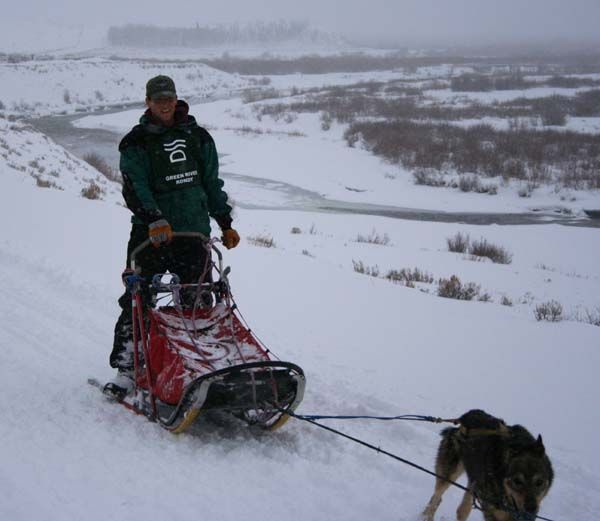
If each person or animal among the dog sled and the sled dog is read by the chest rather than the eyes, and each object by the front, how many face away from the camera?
0

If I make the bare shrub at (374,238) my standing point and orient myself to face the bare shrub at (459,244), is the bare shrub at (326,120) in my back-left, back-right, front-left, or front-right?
back-left

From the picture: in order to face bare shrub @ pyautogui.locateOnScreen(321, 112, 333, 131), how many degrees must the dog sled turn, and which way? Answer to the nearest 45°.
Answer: approximately 135° to its left

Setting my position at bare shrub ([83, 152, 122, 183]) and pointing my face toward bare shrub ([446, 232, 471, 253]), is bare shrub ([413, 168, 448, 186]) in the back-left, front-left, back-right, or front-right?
front-left

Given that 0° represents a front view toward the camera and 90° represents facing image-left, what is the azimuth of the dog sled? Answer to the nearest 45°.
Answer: approximately 315°

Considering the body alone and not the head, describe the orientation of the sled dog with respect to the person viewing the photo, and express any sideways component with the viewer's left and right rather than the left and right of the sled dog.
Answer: facing the viewer and to the right of the viewer

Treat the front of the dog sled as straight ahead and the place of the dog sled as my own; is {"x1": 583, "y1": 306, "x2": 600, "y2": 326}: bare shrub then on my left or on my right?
on my left

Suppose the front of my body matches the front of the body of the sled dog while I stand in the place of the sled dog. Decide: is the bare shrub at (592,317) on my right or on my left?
on my left

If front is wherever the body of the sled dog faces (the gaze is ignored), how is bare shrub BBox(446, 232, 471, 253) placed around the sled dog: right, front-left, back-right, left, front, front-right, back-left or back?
back-left

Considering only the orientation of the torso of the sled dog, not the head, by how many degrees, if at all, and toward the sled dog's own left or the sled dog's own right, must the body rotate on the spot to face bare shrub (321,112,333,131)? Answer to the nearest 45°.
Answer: approximately 135° to the sled dog's own left

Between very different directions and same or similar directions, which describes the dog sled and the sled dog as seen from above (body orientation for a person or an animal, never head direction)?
same or similar directions
